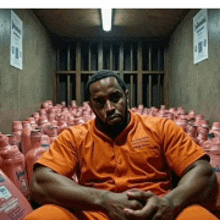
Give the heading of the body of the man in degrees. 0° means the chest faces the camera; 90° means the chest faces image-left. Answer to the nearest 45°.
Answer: approximately 0°

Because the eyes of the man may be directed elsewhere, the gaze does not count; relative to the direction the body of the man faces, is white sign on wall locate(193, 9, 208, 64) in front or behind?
behind

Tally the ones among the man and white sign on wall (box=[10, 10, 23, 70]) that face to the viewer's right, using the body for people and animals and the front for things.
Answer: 1

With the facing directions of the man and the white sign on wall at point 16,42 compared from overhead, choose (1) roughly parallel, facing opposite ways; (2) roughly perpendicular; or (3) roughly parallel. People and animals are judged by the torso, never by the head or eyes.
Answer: roughly perpendicular

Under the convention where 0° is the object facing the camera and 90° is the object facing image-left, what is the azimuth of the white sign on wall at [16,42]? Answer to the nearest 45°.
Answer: approximately 270°

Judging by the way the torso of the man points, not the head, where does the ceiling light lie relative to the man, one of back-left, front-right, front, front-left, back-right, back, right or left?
back

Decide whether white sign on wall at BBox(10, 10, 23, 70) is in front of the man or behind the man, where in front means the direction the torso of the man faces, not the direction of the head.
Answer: behind

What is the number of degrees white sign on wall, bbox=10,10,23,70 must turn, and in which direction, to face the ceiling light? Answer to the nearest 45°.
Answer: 0° — it already faces it

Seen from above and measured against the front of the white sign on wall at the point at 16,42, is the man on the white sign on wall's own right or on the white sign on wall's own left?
on the white sign on wall's own right
